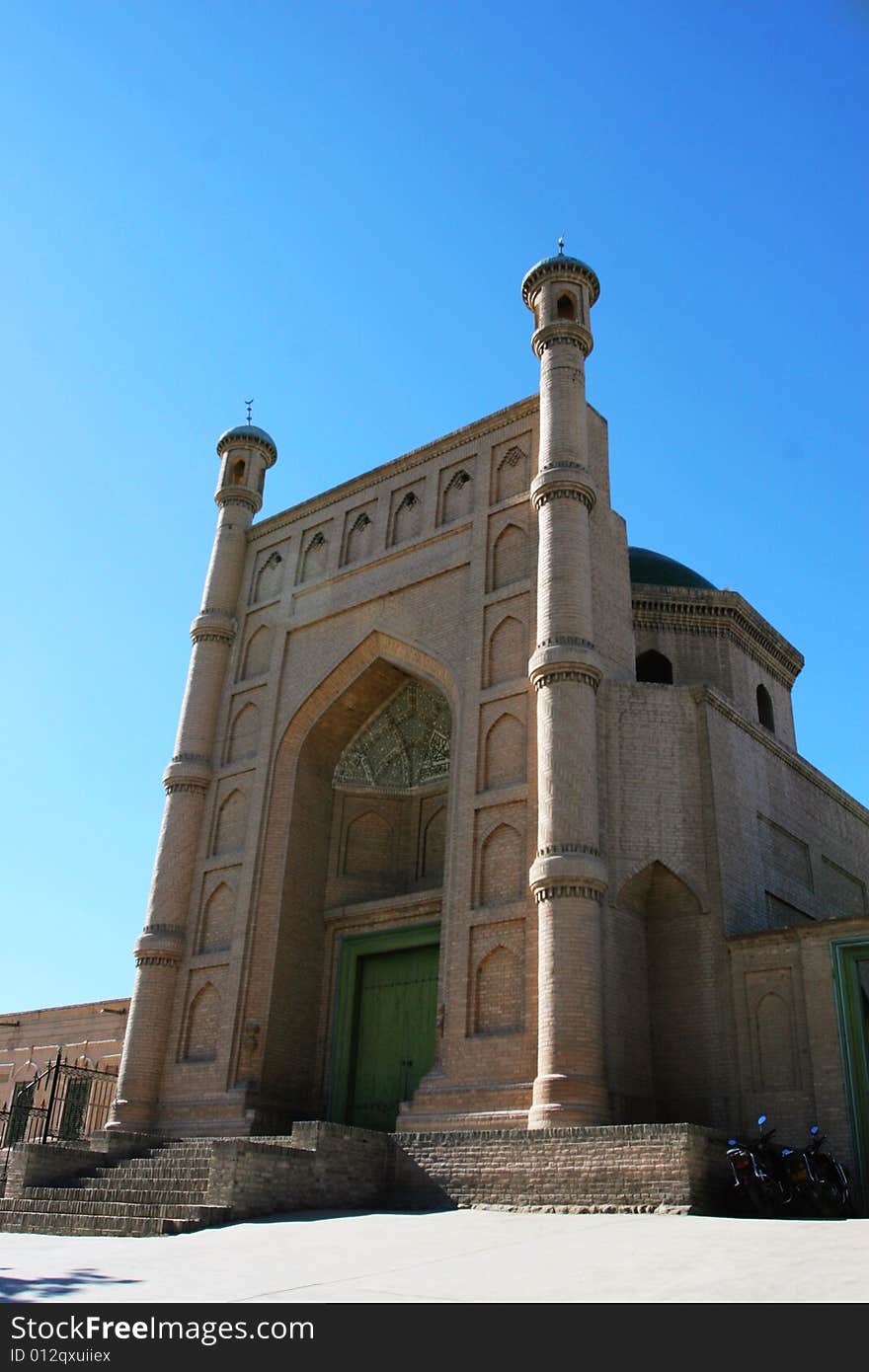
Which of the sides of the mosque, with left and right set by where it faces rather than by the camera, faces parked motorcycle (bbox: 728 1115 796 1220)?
left

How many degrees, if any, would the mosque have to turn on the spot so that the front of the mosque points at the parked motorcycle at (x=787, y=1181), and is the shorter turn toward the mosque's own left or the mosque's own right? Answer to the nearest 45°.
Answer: approximately 90° to the mosque's own left

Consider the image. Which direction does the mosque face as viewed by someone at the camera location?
facing the viewer and to the left of the viewer

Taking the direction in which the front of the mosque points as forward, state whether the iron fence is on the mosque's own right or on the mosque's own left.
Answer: on the mosque's own right
